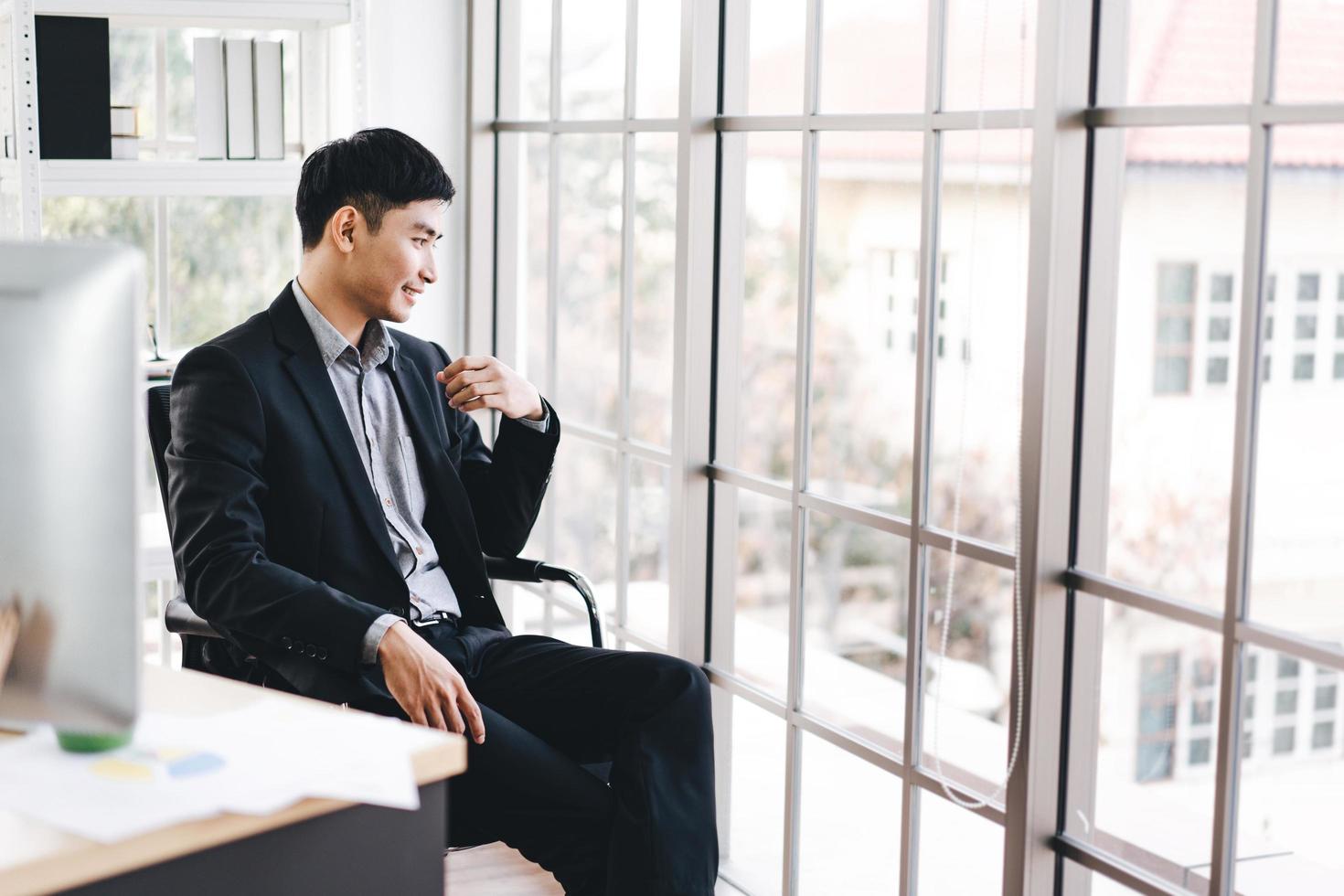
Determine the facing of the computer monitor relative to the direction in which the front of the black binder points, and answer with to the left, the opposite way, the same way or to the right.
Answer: the opposite way

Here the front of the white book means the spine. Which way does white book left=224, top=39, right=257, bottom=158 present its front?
toward the camera

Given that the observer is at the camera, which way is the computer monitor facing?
facing away from the viewer

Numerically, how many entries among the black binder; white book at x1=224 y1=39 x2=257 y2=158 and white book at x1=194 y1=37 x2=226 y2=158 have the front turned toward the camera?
3

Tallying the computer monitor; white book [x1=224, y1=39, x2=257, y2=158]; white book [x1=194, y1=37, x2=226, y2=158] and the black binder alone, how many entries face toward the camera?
3

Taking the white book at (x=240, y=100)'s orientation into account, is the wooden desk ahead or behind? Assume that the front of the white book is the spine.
ahead

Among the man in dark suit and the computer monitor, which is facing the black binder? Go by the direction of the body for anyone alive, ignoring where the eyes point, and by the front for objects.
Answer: the computer monitor

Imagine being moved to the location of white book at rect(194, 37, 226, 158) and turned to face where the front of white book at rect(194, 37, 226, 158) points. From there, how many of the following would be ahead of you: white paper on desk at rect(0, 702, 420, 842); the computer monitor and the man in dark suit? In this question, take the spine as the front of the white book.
3

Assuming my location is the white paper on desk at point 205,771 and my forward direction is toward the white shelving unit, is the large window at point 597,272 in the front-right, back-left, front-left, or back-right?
front-right

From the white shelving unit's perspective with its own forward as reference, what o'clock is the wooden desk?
The wooden desk is roughly at 12 o'clock from the white shelving unit.

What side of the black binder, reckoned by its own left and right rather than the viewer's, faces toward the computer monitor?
front

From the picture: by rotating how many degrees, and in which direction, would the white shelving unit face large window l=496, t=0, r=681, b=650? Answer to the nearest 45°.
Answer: approximately 90° to its left

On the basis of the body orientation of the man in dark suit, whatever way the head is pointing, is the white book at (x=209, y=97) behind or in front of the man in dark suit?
behind

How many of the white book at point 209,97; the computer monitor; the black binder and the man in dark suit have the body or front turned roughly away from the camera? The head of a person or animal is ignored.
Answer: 1

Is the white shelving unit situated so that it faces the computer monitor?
yes

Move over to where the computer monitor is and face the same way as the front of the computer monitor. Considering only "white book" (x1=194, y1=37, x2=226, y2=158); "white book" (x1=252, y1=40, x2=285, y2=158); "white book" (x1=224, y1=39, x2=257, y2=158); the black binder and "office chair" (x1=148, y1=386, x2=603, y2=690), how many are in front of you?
5
